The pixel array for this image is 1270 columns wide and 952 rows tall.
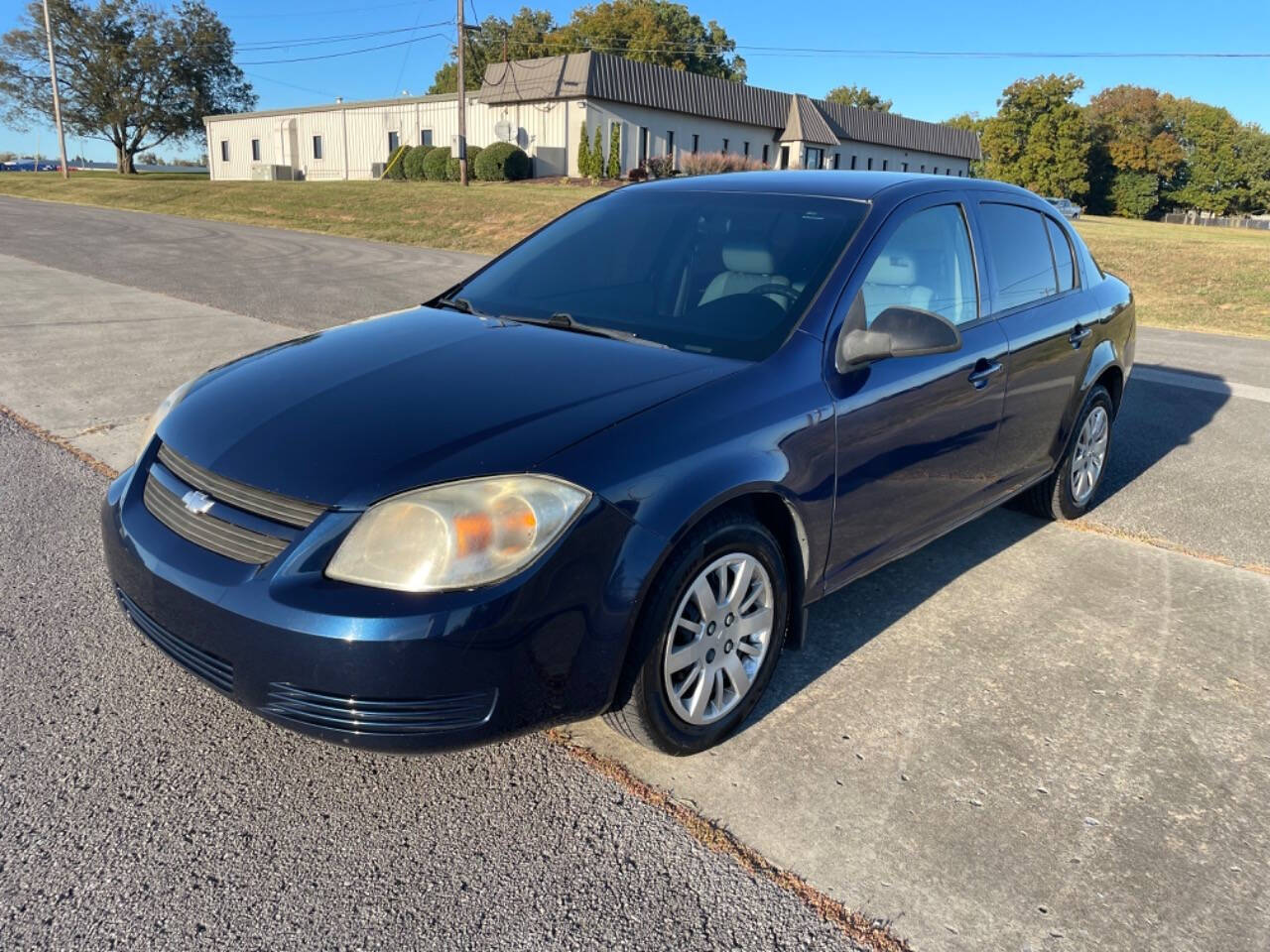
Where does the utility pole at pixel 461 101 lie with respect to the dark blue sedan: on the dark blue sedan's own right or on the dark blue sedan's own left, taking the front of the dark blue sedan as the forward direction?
on the dark blue sedan's own right

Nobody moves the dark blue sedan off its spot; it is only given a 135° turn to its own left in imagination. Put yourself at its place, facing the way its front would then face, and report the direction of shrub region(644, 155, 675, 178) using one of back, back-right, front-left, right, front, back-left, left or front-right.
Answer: left

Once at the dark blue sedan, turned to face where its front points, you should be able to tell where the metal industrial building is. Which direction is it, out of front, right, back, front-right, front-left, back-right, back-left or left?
back-right

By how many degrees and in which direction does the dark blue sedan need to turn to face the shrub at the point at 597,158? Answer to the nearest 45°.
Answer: approximately 135° to its right

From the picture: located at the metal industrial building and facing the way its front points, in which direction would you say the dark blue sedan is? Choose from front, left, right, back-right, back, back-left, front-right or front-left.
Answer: front-right

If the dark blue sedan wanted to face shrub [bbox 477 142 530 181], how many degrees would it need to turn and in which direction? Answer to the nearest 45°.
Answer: approximately 135° to its right

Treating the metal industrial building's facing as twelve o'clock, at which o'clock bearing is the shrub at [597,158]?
The shrub is roughly at 1 o'clock from the metal industrial building.

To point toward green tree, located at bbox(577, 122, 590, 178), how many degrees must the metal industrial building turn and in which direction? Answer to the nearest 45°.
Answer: approximately 45° to its right

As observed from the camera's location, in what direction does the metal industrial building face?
facing the viewer and to the right of the viewer

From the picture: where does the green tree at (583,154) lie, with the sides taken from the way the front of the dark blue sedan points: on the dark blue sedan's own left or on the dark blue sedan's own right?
on the dark blue sedan's own right

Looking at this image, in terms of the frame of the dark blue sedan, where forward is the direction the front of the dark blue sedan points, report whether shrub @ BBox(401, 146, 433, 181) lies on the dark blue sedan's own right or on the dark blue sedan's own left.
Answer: on the dark blue sedan's own right

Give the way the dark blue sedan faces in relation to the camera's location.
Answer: facing the viewer and to the left of the viewer

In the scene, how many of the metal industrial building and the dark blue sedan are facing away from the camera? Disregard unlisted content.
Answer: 0
